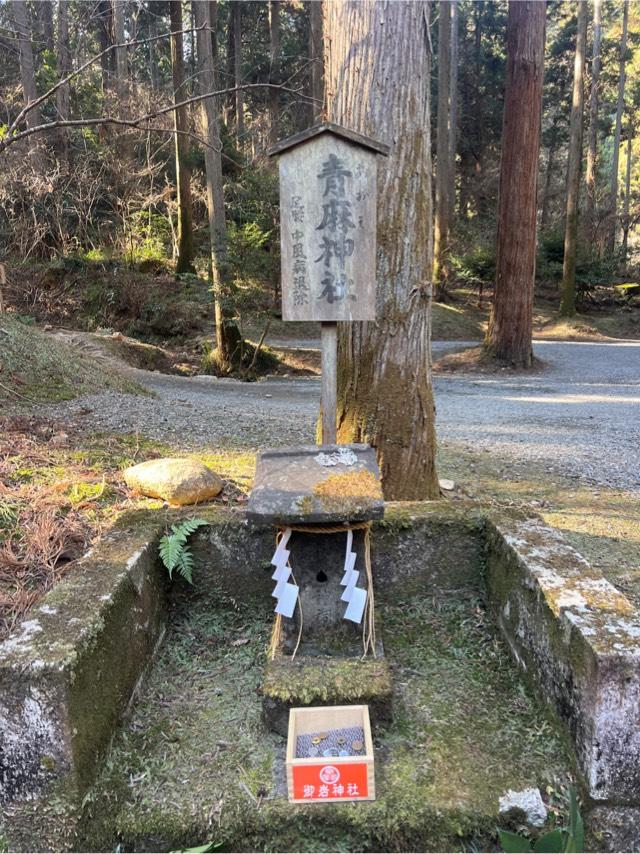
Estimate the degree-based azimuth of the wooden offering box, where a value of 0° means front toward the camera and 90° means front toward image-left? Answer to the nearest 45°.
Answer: approximately 0°

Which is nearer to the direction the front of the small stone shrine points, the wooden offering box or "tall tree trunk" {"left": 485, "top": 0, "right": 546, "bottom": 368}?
the wooden offering box

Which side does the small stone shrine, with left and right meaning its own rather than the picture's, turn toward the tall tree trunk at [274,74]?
back

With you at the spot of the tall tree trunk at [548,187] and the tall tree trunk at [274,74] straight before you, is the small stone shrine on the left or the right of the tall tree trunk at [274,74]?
left

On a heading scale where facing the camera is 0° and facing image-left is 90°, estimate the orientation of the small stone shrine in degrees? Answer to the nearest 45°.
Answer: approximately 0°

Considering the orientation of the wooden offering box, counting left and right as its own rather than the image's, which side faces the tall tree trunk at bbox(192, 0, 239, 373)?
back

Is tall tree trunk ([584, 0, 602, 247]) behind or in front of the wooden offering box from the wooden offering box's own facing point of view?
behind

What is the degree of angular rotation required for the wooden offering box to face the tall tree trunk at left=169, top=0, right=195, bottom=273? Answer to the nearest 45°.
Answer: approximately 180°

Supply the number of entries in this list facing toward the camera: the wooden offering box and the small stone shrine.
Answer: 2
